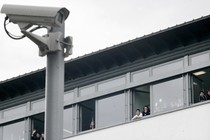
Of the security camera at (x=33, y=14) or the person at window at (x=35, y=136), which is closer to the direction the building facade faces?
the security camera

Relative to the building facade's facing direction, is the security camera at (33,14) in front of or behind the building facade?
in front

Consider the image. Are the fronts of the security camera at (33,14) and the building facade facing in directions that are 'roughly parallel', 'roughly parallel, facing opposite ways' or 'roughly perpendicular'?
roughly perpendicular

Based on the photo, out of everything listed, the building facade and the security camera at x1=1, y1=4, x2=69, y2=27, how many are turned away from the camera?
0

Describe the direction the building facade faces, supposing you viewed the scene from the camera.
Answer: facing the viewer and to the left of the viewer
